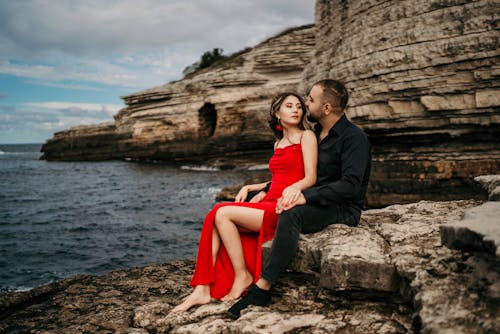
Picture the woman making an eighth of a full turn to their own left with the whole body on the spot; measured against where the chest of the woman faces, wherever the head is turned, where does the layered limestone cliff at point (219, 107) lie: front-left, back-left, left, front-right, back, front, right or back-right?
back

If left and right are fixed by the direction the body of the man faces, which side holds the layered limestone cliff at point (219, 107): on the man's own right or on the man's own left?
on the man's own right

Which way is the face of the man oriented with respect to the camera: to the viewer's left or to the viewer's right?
to the viewer's left

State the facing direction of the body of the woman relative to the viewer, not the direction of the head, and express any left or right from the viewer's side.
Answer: facing the viewer and to the left of the viewer

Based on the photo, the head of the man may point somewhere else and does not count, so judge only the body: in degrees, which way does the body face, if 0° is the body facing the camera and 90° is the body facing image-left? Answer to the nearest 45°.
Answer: approximately 90°
